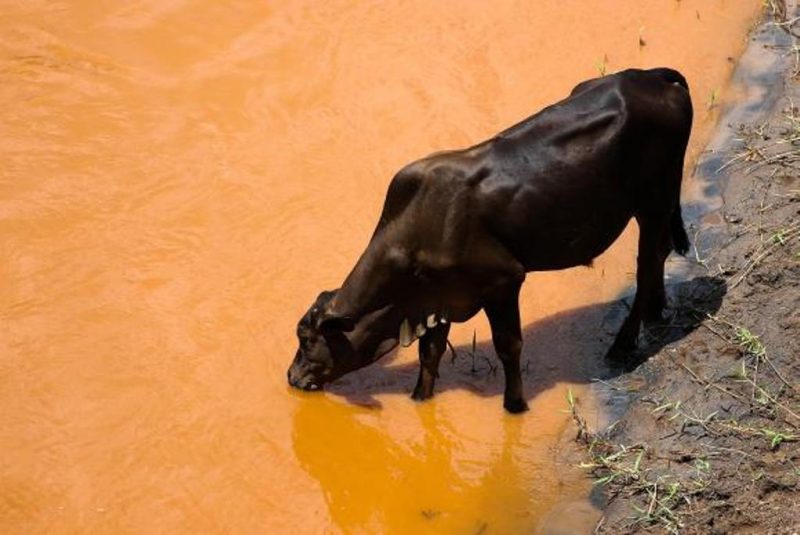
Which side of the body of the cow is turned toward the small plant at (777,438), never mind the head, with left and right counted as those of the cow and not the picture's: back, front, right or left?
left

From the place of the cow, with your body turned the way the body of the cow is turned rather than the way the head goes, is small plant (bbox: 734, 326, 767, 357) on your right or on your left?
on your left

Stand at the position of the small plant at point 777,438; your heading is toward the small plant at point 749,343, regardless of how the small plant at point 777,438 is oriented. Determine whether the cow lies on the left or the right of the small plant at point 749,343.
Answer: left

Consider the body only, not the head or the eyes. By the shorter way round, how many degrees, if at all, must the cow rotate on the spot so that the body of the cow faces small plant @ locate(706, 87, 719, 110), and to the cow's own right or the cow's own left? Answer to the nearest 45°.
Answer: approximately 180°

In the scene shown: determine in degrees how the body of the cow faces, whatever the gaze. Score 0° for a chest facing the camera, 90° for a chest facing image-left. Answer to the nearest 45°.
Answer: approximately 45°
